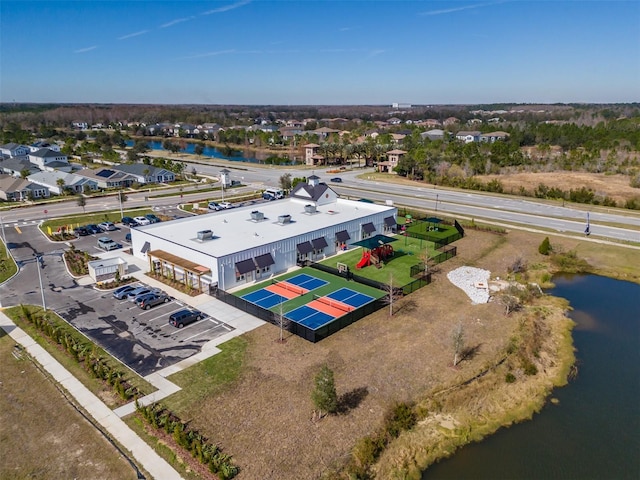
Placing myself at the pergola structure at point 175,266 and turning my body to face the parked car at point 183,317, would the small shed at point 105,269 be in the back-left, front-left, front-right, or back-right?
back-right

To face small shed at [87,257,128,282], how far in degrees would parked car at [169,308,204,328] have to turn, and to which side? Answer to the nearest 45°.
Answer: approximately 90° to its left

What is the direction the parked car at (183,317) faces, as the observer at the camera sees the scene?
facing away from the viewer and to the right of the viewer

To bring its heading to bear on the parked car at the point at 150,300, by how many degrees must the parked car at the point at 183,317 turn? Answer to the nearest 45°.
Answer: approximately 90° to its left

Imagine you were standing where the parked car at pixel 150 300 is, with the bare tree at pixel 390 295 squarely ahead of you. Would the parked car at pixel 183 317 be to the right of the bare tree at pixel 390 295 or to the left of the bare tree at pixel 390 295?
right

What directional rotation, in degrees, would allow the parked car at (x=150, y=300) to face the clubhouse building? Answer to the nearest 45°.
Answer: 0° — it already faces it

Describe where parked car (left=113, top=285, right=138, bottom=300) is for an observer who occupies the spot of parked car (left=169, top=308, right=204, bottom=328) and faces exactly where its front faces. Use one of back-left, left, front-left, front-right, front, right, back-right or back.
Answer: left

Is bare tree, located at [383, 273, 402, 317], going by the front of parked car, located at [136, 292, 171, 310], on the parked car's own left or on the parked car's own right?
on the parked car's own right

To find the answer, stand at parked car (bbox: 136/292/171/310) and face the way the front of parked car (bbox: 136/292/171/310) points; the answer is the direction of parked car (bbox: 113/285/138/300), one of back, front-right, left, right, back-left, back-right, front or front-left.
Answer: left

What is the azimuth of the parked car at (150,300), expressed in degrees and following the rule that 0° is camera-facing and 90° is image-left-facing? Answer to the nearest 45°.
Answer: approximately 225°

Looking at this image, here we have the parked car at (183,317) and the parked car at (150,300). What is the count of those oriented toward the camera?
0

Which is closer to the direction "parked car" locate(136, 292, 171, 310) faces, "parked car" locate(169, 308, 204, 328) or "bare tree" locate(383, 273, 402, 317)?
the bare tree

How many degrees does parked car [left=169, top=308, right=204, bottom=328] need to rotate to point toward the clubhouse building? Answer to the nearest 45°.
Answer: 0° — it already faces it

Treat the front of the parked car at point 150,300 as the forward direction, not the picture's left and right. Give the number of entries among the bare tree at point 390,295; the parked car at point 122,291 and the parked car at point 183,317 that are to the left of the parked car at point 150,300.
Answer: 1

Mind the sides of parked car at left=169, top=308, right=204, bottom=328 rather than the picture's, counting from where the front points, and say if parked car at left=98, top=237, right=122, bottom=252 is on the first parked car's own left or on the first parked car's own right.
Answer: on the first parked car's own left

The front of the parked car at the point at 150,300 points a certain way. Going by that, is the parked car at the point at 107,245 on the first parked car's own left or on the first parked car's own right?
on the first parked car's own left

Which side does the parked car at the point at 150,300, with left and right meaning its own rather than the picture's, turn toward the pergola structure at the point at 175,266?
front
